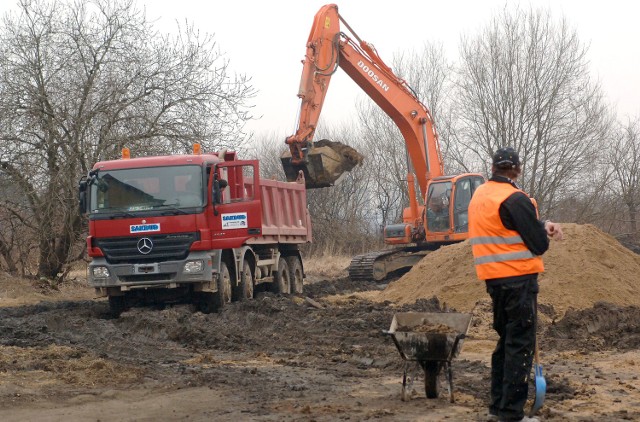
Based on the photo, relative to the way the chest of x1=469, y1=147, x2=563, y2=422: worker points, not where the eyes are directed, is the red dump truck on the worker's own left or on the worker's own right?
on the worker's own left

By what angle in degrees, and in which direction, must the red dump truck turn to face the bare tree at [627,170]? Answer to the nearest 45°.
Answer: approximately 180°

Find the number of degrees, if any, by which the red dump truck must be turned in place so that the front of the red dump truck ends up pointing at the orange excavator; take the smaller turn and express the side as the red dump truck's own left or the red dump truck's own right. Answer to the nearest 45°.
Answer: approximately 180°

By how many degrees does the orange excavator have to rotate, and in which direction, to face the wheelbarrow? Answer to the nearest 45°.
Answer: approximately 45° to its left

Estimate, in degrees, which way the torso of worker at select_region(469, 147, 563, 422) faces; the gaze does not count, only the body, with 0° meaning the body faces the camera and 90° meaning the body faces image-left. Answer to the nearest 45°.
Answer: approximately 225°

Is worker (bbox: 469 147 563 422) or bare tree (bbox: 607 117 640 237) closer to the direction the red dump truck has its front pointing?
the worker

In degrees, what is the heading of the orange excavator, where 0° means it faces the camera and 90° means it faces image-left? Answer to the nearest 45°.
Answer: approximately 45°

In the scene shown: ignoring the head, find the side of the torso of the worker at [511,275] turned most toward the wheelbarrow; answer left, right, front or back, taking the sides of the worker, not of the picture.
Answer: left

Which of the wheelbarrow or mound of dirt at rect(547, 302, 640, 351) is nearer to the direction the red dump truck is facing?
the wheelbarrow

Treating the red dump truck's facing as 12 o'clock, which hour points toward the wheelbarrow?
The wheelbarrow is roughly at 10 o'clock from the red dump truck.
